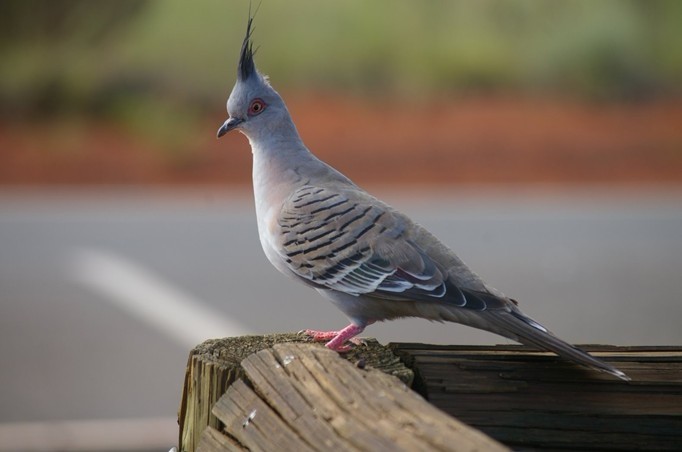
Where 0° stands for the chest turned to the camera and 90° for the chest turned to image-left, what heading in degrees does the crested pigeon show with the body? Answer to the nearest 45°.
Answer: approximately 90°
